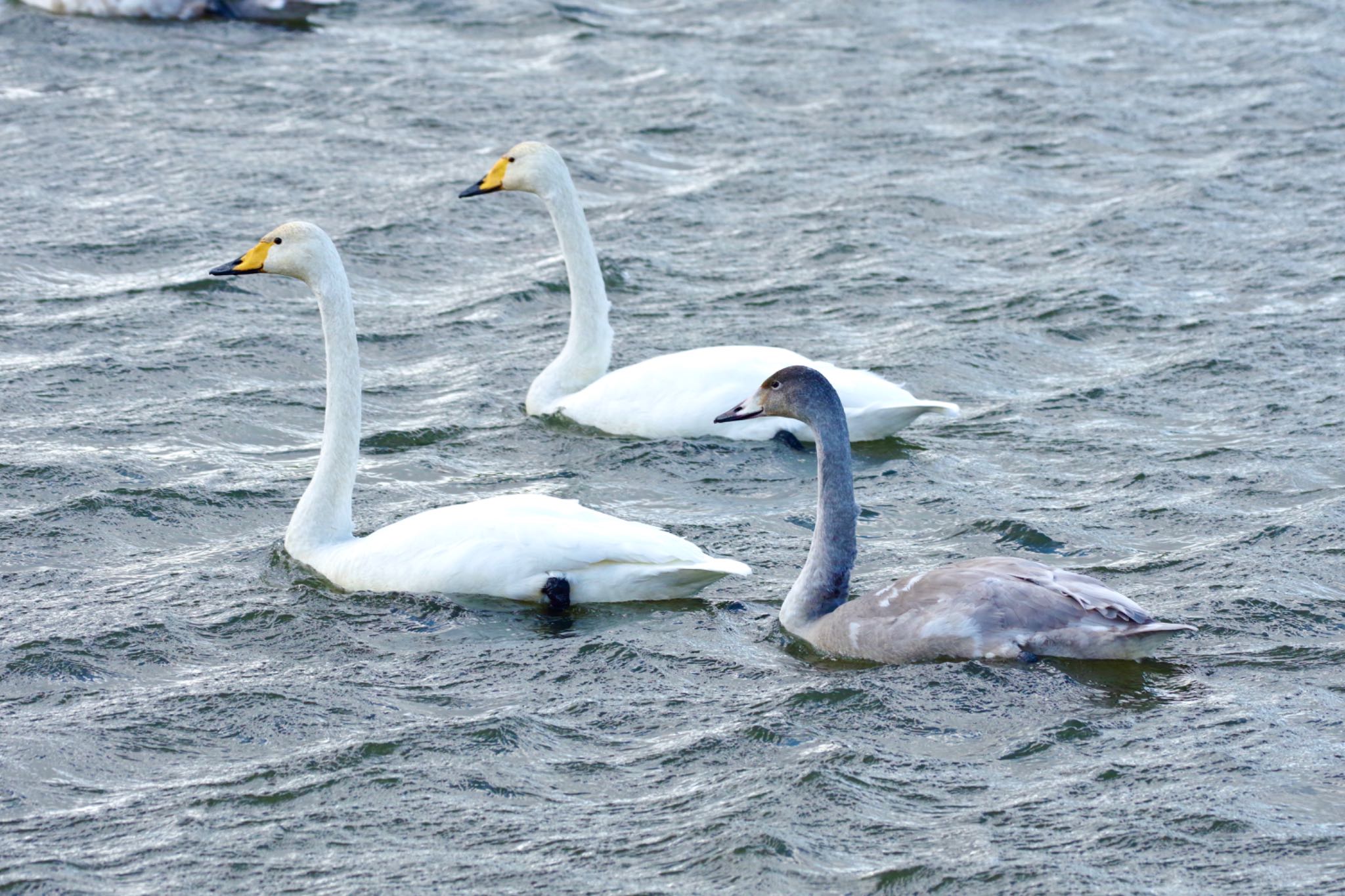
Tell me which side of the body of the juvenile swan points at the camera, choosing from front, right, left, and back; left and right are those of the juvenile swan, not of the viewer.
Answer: left

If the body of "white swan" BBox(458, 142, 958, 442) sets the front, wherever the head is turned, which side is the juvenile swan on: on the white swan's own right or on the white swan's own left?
on the white swan's own left

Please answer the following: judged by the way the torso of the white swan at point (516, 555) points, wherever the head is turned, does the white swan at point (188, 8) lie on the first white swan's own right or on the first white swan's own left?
on the first white swan's own right

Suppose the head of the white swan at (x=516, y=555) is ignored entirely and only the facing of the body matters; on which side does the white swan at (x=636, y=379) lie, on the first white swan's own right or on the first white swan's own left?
on the first white swan's own right

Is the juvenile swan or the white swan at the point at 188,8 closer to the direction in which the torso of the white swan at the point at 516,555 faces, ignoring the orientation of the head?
the white swan

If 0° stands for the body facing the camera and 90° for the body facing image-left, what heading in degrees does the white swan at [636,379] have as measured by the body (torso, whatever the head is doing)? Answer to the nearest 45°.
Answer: approximately 90°

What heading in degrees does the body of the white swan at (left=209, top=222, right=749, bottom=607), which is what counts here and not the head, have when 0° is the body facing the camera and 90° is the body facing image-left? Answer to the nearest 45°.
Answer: approximately 90°

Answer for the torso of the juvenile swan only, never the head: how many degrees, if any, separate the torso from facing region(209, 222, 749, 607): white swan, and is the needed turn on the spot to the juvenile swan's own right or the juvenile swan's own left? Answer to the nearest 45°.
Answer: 0° — it already faces it

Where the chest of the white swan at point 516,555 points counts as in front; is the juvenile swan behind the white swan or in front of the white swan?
behind
